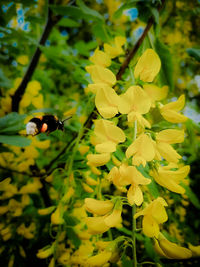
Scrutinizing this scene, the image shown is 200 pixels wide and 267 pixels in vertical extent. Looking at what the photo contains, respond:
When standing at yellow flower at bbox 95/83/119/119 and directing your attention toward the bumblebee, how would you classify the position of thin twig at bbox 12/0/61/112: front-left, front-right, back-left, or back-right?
front-right

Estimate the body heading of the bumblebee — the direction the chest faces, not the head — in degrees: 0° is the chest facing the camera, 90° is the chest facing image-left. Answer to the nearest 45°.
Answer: approximately 270°
